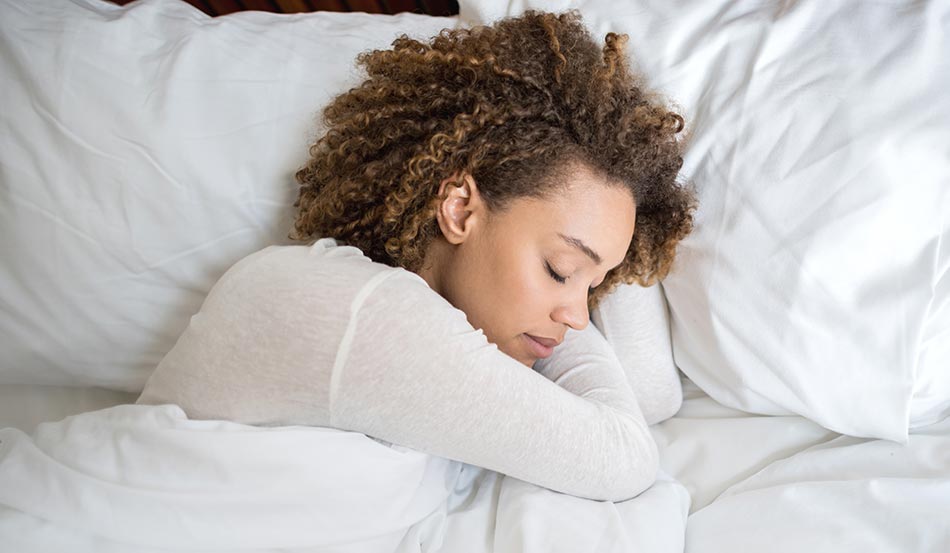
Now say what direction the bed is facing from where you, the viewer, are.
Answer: facing the viewer

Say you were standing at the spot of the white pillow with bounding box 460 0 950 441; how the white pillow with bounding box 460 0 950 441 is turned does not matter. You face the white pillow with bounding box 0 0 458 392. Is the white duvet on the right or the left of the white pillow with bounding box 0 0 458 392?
left
